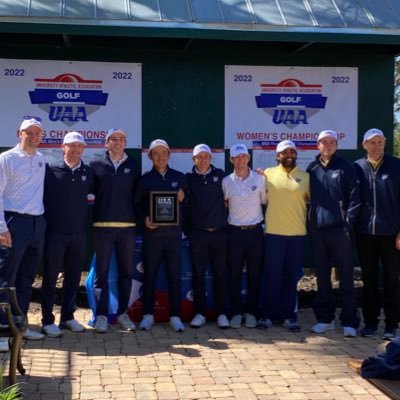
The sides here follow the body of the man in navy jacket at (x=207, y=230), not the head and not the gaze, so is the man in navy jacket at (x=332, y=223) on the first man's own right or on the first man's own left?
on the first man's own left

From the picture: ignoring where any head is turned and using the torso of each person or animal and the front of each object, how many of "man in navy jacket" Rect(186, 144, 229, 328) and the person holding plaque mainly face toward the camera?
2

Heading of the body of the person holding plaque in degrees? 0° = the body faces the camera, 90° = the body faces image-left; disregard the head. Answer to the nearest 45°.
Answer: approximately 0°

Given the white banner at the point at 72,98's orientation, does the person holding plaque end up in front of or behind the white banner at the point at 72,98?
in front

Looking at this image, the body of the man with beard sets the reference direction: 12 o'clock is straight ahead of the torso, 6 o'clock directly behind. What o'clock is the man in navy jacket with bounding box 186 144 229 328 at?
The man in navy jacket is roughly at 3 o'clock from the man with beard.
